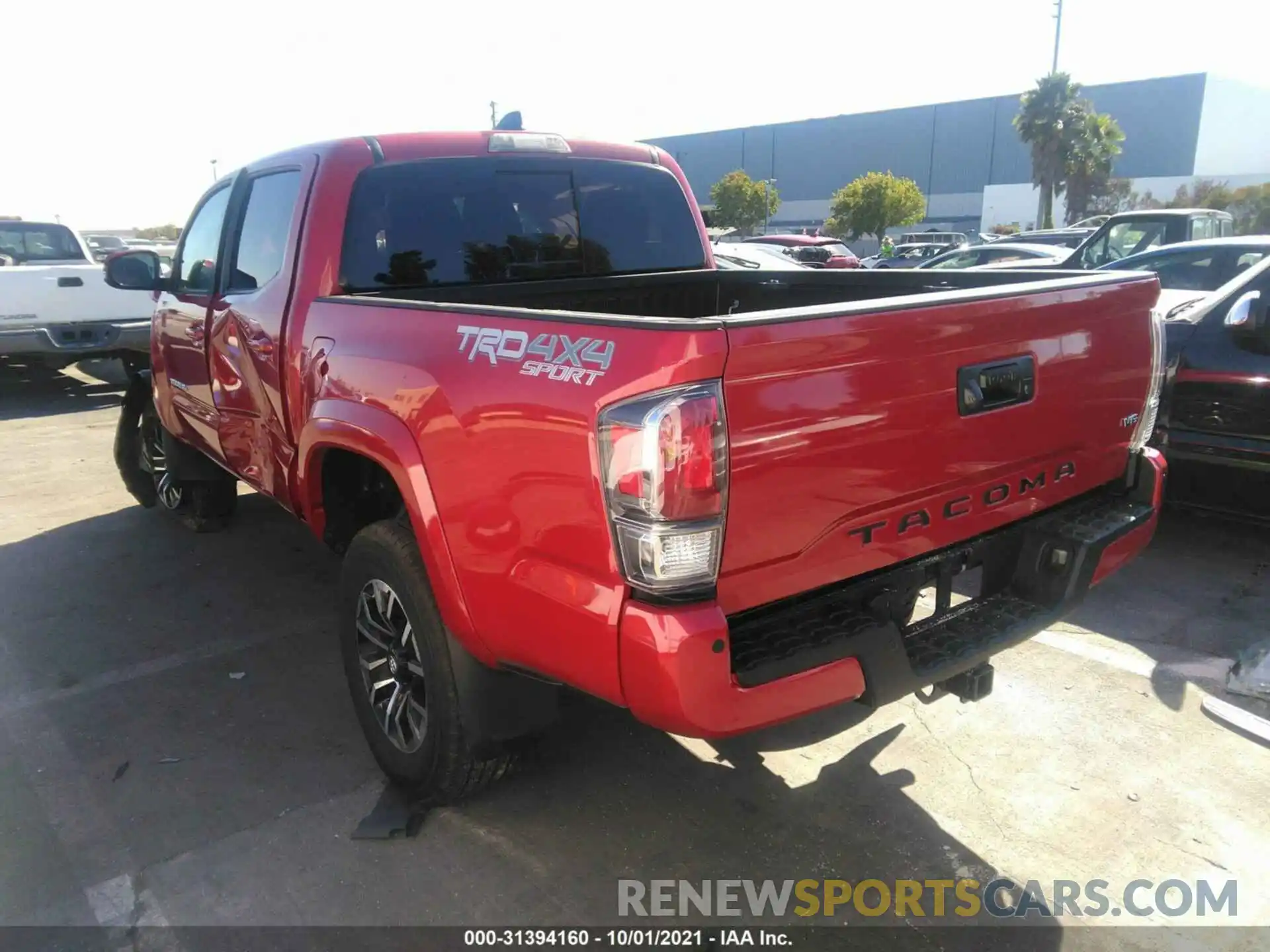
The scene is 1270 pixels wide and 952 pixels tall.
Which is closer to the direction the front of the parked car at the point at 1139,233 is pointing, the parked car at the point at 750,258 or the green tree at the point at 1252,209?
the parked car

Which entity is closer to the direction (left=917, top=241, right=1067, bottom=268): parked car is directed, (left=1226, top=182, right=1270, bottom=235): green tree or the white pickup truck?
the white pickup truck

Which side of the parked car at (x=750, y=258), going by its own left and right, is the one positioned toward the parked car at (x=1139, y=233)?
left

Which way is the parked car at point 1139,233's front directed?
to the viewer's left

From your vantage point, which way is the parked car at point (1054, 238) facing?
to the viewer's left

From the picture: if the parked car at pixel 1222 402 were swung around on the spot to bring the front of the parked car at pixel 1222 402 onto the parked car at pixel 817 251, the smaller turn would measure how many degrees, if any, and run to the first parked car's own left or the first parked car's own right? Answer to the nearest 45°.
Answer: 0° — it already faces it

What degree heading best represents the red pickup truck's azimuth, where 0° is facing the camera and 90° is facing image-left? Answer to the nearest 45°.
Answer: approximately 135°

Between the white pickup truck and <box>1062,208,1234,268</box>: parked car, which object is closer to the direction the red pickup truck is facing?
the white pickup truck

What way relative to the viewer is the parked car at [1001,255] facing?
to the viewer's left

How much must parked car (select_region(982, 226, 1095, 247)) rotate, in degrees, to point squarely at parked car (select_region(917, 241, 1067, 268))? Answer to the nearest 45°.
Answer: approximately 90° to its left
